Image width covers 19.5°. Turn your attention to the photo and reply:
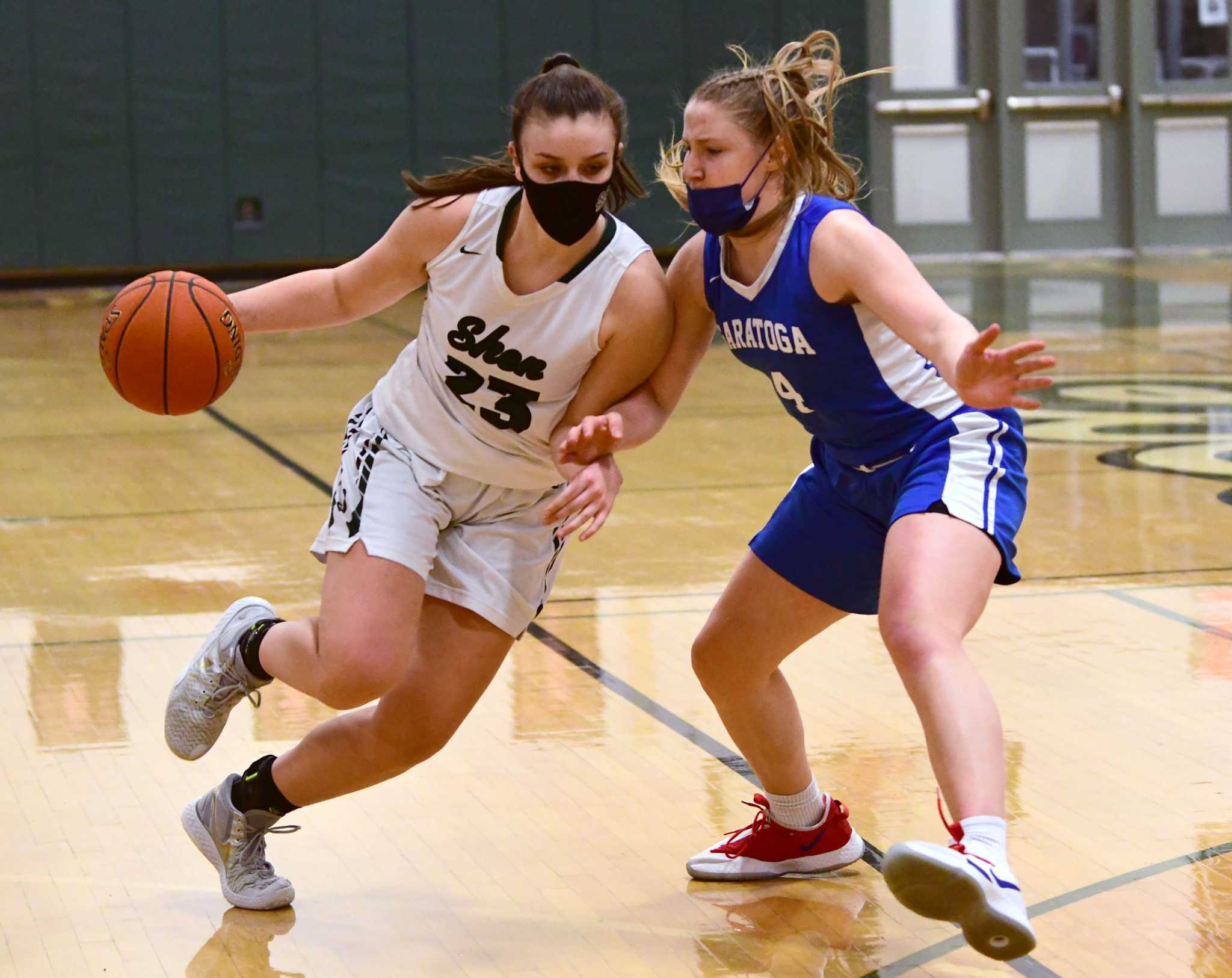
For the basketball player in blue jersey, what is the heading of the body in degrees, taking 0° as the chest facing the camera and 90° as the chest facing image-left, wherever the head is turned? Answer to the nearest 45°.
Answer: approximately 45°

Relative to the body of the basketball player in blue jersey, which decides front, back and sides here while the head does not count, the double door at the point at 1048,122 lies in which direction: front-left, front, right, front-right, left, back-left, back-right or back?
back-right
